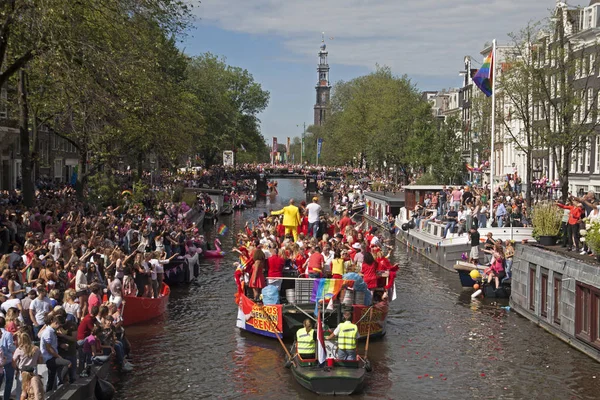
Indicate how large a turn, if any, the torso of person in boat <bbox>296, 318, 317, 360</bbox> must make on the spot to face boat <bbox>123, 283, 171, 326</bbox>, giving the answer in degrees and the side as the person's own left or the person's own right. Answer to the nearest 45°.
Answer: approximately 45° to the person's own left

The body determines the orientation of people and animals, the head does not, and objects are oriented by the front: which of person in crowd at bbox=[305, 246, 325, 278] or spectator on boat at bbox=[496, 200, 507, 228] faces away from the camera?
the person in crowd

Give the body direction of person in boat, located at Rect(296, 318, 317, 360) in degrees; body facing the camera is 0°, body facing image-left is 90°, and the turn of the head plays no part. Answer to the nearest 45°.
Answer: approximately 180°

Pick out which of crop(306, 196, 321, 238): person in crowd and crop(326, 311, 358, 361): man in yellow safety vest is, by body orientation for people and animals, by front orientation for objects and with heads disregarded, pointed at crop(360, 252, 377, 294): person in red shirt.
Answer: the man in yellow safety vest

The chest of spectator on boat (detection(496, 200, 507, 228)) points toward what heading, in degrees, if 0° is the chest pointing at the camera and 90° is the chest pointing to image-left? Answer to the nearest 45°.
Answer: approximately 90°

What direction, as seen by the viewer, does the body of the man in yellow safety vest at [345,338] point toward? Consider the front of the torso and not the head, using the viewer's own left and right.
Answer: facing away from the viewer
